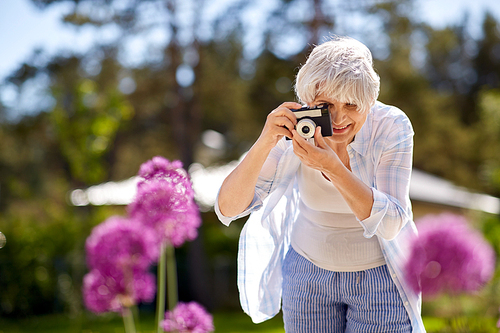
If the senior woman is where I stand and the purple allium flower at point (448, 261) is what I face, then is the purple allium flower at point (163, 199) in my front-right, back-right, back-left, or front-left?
back-right

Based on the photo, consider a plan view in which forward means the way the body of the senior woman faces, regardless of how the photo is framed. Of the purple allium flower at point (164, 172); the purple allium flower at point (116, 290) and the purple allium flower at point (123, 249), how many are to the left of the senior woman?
0

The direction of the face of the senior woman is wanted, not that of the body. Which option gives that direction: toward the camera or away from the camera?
toward the camera

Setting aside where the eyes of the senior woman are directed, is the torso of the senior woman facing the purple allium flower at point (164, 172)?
no

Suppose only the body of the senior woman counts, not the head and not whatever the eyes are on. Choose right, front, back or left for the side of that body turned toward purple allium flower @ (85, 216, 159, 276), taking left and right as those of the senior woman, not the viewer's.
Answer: right

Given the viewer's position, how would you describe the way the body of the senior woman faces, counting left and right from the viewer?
facing the viewer

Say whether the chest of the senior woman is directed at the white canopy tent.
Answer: no

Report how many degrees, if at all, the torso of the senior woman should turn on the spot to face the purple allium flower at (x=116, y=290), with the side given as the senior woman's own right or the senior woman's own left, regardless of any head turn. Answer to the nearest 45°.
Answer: approximately 90° to the senior woman's own right

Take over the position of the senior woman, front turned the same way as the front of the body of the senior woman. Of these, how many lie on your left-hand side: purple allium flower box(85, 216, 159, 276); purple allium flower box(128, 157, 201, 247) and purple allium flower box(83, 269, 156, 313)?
0

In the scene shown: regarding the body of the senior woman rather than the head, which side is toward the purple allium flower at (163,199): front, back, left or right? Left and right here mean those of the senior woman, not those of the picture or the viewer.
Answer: right
